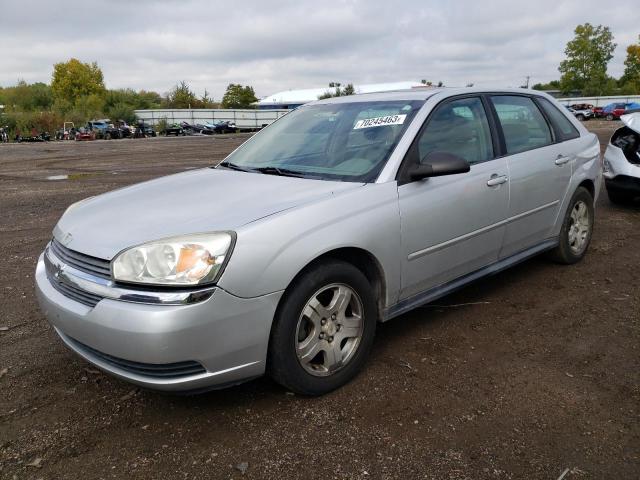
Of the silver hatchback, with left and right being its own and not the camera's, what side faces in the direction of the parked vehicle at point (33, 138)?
right

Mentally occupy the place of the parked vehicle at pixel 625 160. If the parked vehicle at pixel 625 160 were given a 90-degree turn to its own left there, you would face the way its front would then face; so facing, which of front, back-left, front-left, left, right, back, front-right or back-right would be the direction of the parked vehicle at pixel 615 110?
back-left

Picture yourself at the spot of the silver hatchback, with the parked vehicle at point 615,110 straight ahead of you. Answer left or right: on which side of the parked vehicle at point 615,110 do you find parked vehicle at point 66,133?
left

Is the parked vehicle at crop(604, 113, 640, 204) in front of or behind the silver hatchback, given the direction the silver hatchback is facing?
behind

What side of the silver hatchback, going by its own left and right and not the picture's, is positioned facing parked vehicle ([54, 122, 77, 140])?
right

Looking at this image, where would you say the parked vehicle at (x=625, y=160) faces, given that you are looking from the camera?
facing the viewer and to the left of the viewer

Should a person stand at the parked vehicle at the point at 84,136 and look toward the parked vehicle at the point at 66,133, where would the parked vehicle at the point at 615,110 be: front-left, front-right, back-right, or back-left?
back-right

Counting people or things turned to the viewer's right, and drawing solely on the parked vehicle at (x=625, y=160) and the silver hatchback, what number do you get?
0
